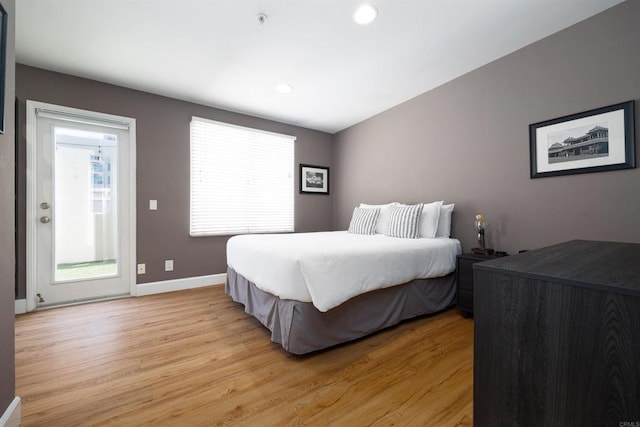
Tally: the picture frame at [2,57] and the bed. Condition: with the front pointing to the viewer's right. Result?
1

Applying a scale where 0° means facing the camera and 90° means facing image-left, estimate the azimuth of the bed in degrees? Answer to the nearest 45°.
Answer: approximately 45°

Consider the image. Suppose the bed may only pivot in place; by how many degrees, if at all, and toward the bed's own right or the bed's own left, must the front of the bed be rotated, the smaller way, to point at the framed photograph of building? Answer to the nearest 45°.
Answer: approximately 135° to the bed's own left

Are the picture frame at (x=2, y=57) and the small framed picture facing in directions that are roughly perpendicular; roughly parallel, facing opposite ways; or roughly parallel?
roughly perpendicular

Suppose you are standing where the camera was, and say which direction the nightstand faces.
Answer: facing the viewer and to the left of the viewer

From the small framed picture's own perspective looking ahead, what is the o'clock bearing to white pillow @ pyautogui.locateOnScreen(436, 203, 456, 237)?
The white pillow is roughly at 12 o'clock from the small framed picture.

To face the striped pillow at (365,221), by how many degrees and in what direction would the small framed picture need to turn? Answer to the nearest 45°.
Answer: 0° — it already faces it

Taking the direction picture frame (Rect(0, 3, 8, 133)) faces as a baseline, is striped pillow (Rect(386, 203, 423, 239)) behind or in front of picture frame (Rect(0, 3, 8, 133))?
in front

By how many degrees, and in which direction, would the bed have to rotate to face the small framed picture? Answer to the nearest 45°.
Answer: approximately 135° to its right

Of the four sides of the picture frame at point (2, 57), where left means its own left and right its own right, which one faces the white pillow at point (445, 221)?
front

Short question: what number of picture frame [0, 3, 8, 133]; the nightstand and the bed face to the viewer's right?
1

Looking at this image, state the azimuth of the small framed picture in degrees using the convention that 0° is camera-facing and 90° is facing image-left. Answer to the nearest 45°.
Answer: approximately 315°

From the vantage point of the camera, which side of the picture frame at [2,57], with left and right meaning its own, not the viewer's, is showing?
right
